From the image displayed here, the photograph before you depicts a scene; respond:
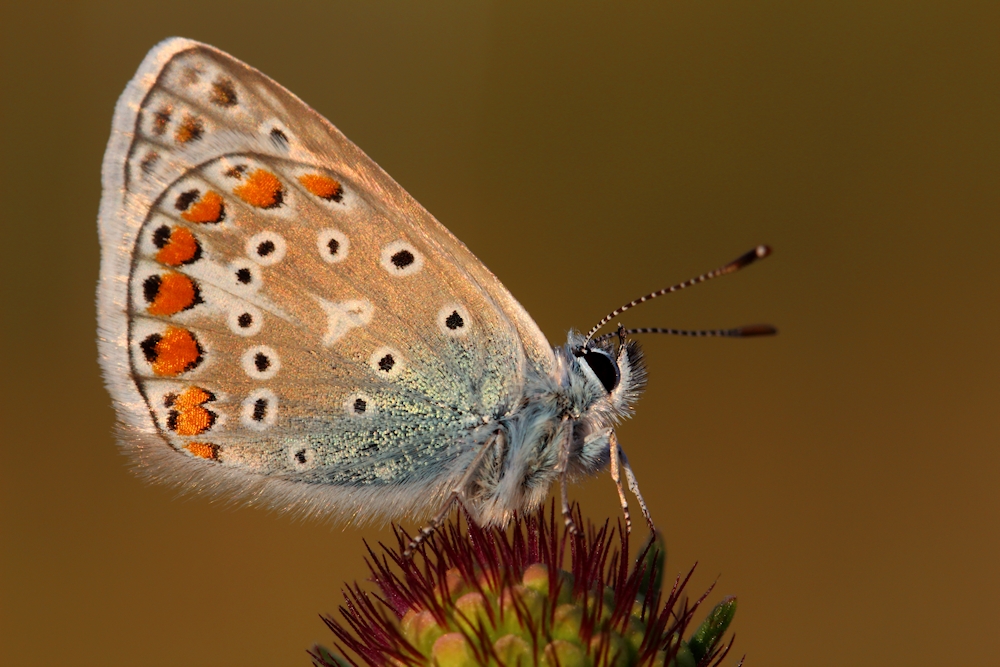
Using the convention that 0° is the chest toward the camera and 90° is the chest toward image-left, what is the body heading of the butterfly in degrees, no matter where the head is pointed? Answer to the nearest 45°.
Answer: approximately 270°
